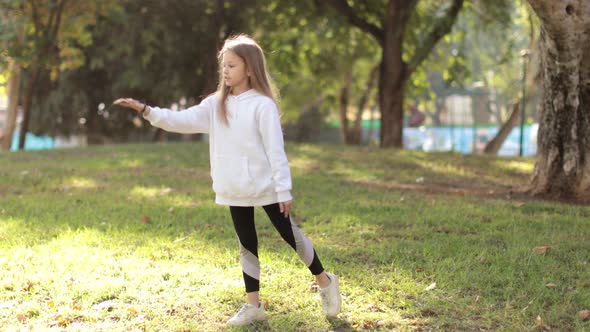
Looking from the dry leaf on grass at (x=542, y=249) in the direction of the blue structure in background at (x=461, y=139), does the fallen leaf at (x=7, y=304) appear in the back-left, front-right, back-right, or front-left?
back-left

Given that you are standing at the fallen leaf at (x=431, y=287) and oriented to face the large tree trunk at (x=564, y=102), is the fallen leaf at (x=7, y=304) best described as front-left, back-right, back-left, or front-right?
back-left

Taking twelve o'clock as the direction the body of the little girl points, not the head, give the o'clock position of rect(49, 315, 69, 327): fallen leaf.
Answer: The fallen leaf is roughly at 2 o'clock from the little girl.

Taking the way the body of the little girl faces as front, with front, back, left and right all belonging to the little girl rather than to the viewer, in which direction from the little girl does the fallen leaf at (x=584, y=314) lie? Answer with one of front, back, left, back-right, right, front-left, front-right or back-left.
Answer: back-left

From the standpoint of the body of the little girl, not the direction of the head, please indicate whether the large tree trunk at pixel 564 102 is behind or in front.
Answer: behind

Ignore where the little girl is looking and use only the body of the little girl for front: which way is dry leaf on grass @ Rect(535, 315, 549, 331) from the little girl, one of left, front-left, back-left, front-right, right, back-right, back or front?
back-left

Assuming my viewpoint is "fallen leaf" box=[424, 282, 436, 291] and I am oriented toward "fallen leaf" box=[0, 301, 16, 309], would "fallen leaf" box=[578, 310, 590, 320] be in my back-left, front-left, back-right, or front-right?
back-left

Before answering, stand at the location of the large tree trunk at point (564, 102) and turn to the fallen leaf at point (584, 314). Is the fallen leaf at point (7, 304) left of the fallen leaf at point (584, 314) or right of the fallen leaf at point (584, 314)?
right

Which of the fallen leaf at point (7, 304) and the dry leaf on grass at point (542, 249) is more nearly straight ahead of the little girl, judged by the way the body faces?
the fallen leaf

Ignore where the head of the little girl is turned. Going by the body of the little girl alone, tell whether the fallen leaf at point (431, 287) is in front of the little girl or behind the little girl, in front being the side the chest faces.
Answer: behind

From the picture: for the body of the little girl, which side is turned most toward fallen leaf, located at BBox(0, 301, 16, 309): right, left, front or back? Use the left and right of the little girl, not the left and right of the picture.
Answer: right

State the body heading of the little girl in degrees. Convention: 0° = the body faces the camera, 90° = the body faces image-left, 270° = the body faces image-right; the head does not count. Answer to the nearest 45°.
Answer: approximately 45°
